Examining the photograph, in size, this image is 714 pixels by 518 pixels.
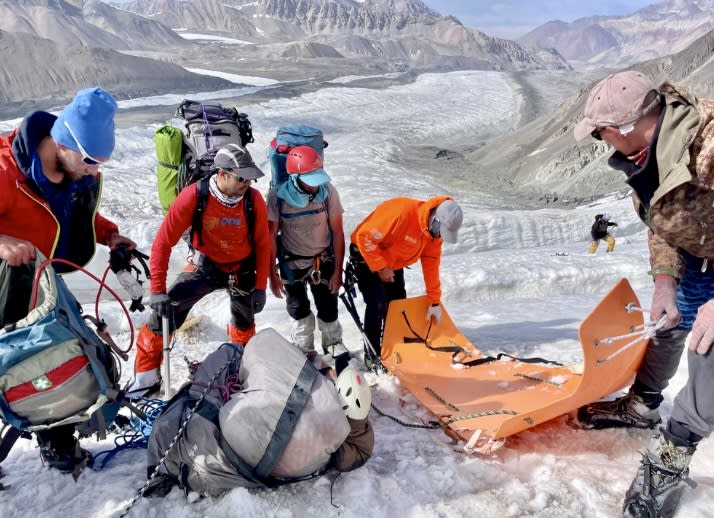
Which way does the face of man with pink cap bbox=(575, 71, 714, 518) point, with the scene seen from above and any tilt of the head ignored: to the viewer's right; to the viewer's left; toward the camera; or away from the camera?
to the viewer's left

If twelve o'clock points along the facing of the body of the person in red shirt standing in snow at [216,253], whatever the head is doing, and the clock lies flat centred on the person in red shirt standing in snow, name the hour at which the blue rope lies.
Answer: The blue rope is roughly at 1 o'clock from the person in red shirt standing in snow.

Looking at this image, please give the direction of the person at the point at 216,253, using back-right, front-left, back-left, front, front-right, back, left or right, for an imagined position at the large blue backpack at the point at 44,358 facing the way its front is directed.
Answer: left

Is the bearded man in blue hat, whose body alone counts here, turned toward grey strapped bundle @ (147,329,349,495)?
yes

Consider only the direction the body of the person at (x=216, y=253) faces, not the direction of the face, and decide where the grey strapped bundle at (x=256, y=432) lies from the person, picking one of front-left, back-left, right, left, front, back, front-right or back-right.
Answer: front

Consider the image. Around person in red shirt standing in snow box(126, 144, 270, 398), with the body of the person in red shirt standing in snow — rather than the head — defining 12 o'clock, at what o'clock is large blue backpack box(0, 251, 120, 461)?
The large blue backpack is roughly at 1 o'clock from the person in red shirt standing in snow.

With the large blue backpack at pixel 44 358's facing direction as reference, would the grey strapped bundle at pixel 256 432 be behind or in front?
in front

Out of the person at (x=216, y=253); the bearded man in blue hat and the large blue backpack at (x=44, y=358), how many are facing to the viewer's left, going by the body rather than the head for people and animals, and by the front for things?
0

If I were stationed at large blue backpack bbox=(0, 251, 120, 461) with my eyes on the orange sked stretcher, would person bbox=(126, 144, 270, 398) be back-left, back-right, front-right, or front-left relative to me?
front-left

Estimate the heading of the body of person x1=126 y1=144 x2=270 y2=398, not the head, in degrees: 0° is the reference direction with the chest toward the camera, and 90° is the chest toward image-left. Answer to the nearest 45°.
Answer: approximately 0°

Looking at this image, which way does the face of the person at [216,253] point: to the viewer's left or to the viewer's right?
to the viewer's right

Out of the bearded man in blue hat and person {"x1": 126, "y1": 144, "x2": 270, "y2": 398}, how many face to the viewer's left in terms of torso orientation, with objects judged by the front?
0

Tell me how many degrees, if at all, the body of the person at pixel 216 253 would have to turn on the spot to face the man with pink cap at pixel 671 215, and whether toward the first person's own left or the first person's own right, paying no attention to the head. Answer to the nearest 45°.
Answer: approximately 45° to the first person's own left

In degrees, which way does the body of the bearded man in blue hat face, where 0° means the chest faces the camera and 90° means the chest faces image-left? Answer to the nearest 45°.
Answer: approximately 315°
